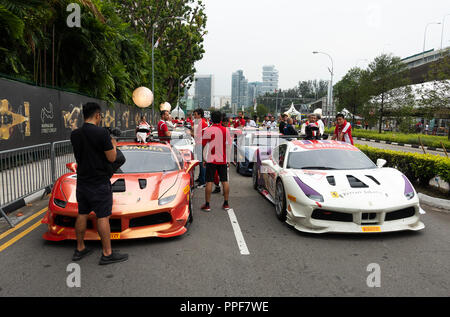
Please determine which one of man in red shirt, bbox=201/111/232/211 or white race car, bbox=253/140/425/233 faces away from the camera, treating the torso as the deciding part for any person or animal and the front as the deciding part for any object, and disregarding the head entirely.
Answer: the man in red shirt

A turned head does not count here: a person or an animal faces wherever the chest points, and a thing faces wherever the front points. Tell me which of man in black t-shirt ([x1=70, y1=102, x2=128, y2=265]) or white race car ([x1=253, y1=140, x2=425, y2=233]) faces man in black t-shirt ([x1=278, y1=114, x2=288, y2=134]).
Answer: man in black t-shirt ([x1=70, y1=102, x2=128, y2=265])

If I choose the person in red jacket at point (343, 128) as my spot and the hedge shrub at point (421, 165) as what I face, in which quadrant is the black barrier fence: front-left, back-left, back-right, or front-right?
back-right

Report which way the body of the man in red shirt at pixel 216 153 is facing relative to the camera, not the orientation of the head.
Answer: away from the camera

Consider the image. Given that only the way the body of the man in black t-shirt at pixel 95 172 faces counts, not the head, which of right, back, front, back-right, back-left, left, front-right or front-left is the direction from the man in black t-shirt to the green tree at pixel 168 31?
front-left

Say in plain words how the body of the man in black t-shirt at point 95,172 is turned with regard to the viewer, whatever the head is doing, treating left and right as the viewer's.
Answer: facing away from the viewer and to the right of the viewer

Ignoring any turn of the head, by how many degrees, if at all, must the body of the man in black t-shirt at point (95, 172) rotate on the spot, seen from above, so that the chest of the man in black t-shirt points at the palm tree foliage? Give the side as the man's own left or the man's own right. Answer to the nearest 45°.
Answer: approximately 45° to the man's own left

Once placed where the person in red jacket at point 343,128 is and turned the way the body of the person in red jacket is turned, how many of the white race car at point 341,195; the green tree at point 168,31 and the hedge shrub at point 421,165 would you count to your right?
1

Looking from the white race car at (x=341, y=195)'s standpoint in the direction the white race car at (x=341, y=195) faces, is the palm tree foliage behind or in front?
behind

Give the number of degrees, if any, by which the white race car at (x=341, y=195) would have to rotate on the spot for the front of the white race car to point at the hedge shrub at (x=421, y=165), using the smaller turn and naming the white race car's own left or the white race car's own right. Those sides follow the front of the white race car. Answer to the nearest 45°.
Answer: approximately 90° to the white race car's own left

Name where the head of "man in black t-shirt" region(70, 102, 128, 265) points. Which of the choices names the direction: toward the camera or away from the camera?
away from the camera

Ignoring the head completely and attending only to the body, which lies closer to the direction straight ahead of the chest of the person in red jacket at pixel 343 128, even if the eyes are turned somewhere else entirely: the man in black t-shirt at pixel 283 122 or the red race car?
the red race car

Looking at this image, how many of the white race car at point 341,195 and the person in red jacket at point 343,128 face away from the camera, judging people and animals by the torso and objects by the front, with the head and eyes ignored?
0

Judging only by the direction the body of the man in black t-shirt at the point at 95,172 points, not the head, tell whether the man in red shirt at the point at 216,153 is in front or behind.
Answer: in front

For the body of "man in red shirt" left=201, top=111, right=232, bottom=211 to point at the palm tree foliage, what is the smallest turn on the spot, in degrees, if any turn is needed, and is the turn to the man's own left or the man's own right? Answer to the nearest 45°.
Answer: approximately 45° to the man's own left

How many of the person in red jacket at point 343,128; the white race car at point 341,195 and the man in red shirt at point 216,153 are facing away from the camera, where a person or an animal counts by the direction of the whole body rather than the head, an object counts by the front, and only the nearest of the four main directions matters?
1

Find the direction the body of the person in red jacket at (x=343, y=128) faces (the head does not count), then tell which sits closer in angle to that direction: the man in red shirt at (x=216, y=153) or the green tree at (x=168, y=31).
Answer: the man in red shirt

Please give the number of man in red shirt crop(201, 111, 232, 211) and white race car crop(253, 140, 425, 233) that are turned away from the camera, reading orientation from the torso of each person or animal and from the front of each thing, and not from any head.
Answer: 1

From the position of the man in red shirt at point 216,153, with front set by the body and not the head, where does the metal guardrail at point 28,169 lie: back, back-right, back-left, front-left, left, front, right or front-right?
left

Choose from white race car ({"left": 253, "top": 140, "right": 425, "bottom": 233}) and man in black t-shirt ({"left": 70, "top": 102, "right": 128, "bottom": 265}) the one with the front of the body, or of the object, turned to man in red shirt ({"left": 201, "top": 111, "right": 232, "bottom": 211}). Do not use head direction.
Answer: the man in black t-shirt
